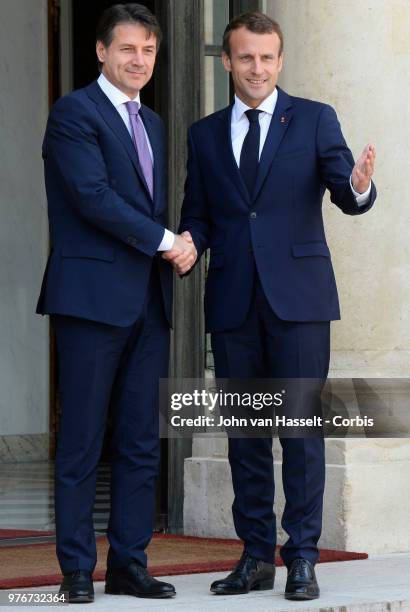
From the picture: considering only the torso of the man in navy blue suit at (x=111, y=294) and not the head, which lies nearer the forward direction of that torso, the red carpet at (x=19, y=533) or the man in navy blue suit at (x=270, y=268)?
the man in navy blue suit

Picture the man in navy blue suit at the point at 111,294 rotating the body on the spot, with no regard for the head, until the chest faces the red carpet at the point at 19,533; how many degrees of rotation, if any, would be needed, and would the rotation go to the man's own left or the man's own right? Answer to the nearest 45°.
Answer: approximately 135° to the man's own left

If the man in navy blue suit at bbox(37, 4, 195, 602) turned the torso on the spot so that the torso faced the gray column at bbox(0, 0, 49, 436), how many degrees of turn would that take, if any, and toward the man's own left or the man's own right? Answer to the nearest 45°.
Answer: approximately 135° to the man's own left

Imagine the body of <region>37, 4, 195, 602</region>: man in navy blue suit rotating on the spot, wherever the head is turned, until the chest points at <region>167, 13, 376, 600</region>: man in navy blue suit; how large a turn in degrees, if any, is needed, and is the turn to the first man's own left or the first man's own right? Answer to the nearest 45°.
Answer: approximately 45° to the first man's own left

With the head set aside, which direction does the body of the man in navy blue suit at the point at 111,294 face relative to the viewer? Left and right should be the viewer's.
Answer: facing the viewer and to the right of the viewer
